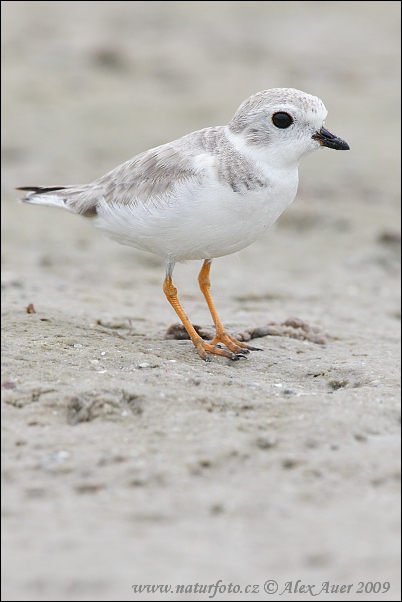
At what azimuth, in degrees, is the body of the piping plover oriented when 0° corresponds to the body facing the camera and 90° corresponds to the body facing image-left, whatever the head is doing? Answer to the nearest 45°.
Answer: approximately 270°
